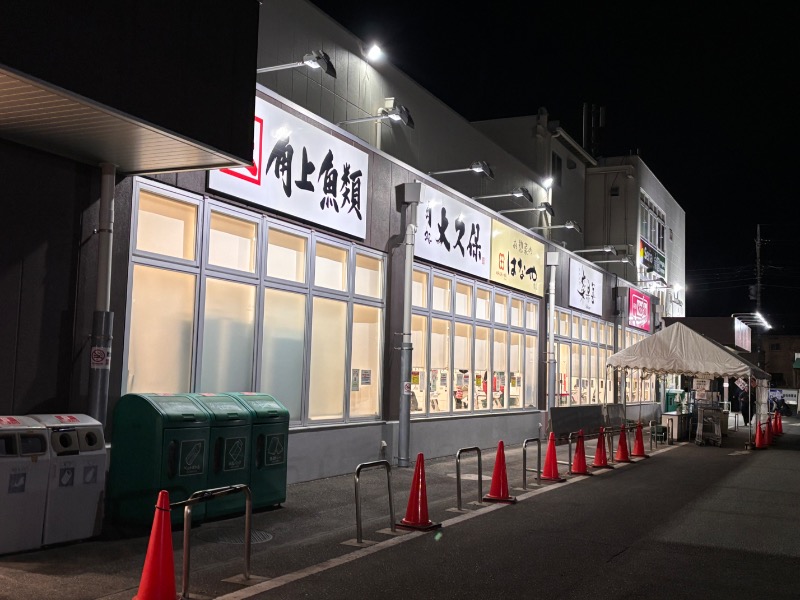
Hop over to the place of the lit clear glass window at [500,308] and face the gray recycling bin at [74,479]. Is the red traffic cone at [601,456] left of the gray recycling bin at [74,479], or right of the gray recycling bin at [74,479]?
left

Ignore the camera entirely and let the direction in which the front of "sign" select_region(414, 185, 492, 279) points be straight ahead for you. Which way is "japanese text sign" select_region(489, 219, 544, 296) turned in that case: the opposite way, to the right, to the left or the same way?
the same way

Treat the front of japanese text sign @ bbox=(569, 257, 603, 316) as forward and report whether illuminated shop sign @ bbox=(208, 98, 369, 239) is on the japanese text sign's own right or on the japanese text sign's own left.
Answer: on the japanese text sign's own right

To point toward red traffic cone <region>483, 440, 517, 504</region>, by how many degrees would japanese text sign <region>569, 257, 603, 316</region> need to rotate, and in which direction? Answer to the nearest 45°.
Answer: approximately 45° to its right

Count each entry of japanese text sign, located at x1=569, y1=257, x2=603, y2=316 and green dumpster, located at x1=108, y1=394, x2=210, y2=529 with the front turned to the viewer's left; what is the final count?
0

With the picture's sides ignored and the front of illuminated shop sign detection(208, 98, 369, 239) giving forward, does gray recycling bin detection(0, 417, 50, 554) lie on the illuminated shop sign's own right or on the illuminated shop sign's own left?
on the illuminated shop sign's own right

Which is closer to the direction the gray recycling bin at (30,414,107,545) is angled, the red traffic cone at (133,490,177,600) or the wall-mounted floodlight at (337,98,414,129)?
the red traffic cone

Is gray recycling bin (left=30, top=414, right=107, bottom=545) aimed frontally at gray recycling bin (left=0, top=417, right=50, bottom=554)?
no

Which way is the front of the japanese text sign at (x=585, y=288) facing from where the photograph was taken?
facing the viewer and to the right of the viewer

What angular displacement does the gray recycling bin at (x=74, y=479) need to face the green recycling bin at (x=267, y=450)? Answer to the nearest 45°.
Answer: approximately 90° to its left

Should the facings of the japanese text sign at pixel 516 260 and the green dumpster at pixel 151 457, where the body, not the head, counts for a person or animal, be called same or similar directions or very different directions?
same or similar directions

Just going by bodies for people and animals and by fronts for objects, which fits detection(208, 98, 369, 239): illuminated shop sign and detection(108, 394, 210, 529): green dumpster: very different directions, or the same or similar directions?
same or similar directions

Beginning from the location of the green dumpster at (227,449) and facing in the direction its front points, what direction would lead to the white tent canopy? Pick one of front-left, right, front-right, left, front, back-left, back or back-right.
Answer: left

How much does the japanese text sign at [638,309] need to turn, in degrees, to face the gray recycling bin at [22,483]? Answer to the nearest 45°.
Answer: approximately 45° to its right

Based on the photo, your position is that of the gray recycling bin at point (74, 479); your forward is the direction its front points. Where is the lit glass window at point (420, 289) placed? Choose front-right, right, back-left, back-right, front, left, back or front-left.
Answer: left

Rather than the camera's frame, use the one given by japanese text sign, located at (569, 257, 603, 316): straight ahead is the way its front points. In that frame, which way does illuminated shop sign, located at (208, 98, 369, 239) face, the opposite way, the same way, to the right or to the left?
the same way
